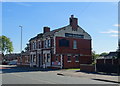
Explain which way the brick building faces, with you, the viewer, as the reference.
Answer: facing the viewer and to the left of the viewer

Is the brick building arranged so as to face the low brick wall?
no
